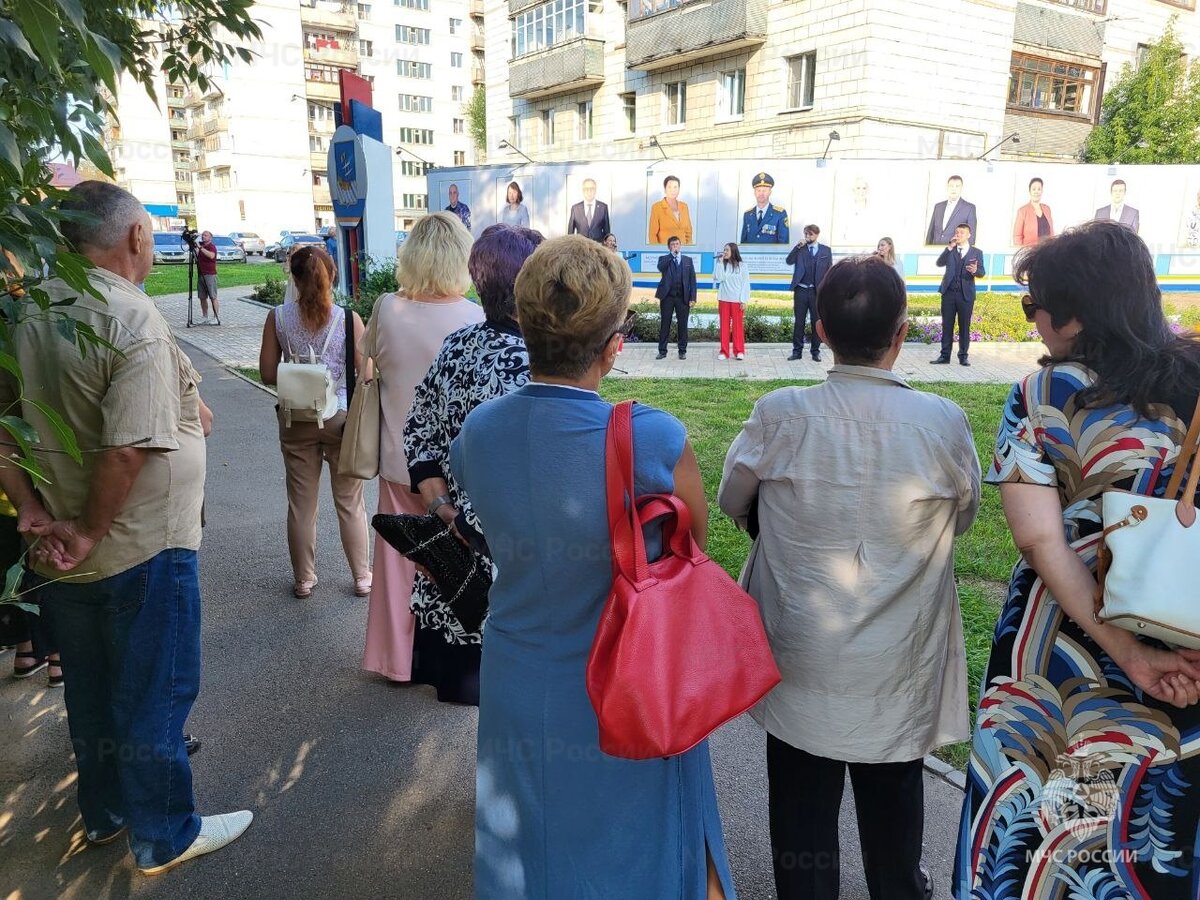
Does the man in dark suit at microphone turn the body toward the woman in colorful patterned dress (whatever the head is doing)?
yes

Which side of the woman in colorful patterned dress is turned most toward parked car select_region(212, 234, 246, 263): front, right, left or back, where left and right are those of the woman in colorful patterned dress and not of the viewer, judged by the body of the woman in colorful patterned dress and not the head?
front

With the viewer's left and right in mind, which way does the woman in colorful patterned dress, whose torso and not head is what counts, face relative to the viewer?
facing away from the viewer and to the left of the viewer

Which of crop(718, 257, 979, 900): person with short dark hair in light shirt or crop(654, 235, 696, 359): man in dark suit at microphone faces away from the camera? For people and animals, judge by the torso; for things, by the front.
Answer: the person with short dark hair in light shirt

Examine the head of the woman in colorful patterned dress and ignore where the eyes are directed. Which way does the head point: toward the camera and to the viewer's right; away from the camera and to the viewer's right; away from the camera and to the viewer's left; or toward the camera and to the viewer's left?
away from the camera and to the viewer's left

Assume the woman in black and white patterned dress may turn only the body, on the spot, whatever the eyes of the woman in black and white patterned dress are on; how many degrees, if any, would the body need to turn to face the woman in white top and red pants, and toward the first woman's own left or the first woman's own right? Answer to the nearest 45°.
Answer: approximately 45° to the first woman's own left

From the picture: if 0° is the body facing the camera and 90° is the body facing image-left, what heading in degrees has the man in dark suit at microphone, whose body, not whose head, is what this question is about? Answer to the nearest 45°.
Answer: approximately 0°

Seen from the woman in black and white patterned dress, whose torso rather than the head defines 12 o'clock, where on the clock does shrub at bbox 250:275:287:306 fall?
The shrub is roughly at 10 o'clock from the woman in black and white patterned dress.

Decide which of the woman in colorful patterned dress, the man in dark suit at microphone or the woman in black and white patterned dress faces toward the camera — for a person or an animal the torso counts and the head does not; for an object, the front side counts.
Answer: the man in dark suit at microphone

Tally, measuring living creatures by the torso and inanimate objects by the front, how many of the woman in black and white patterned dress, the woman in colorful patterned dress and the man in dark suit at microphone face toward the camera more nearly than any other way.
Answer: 1

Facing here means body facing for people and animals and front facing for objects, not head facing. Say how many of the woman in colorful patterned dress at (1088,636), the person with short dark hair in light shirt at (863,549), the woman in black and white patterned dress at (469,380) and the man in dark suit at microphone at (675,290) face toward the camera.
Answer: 1

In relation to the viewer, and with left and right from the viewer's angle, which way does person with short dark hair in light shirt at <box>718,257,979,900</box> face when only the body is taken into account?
facing away from the viewer
